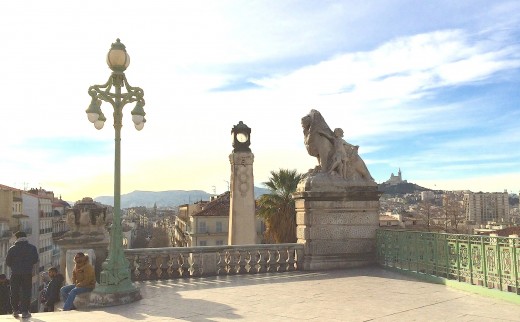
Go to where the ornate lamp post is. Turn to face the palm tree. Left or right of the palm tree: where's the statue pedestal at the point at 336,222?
right

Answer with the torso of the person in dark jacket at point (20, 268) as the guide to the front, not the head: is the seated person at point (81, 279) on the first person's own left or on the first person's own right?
on the first person's own right

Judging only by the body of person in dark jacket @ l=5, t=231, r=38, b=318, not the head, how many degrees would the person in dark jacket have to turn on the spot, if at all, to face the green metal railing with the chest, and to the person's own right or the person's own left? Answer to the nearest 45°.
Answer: approximately 90° to the person's own right

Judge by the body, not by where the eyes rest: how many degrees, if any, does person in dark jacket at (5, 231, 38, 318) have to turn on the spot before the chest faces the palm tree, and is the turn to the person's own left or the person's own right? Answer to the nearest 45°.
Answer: approximately 45° to the person's own right

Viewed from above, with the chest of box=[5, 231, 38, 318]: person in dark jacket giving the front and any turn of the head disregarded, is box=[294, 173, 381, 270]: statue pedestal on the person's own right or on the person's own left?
on the person's own right

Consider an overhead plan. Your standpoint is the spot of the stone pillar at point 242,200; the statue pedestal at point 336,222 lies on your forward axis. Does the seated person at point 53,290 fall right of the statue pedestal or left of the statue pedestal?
right

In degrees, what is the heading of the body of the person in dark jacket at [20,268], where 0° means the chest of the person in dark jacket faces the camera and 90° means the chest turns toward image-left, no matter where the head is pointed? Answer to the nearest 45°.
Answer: approximately 180°
